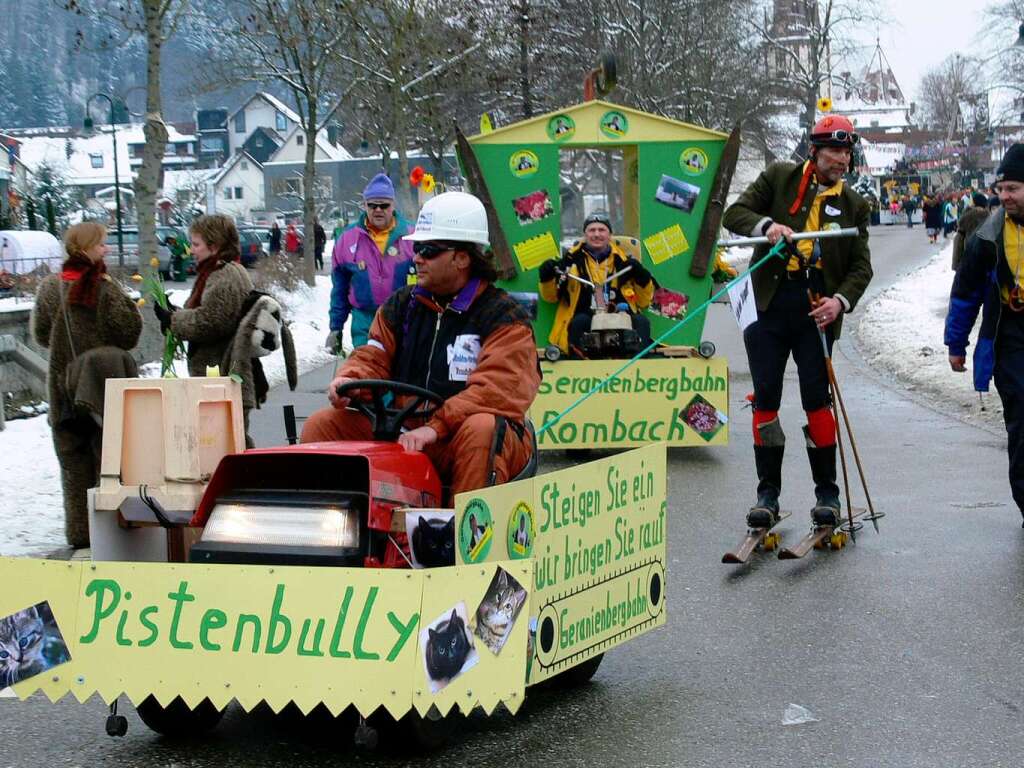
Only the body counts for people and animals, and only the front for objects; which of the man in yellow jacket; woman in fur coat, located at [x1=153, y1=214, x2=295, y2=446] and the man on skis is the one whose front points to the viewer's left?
the woman in fur coat

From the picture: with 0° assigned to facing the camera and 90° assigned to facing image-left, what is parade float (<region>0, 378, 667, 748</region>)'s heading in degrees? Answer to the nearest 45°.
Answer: approximately 45°

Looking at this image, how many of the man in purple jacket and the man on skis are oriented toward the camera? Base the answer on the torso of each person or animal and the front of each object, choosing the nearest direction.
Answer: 2

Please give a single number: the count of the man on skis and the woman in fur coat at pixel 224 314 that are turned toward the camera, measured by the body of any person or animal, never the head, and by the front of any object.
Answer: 1

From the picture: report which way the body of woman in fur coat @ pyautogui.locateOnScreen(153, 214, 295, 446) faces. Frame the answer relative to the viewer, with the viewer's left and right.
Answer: facing to the left of the viewer

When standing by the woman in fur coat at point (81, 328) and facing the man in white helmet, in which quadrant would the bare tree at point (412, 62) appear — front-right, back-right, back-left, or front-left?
back-left

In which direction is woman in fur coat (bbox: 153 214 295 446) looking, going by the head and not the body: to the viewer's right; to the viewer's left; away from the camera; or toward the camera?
to the viewer's left

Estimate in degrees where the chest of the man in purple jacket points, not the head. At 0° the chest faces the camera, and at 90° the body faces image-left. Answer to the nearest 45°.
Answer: approximately 0°

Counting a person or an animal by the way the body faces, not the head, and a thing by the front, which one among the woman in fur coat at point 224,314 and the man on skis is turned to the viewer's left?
the woman in fur coat
